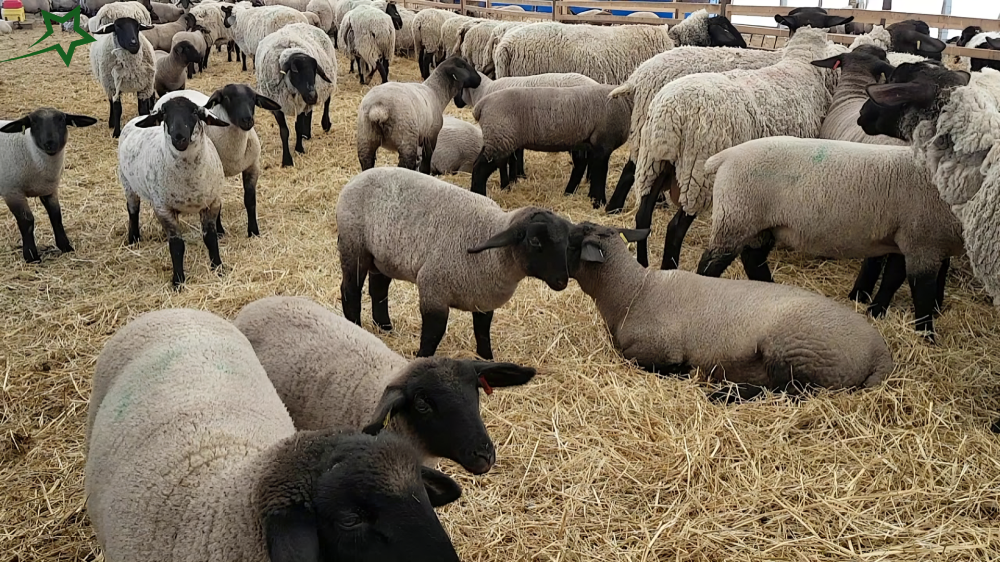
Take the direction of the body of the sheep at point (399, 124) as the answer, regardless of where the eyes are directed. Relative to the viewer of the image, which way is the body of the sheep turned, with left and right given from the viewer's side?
facing away from the viewer and to the right of the viewer

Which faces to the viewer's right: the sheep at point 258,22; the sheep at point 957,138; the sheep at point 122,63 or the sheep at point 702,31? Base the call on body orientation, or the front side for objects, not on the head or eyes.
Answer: the sheep at point 702,31

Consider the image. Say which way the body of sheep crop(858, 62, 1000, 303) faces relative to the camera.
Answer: to the viewer's left

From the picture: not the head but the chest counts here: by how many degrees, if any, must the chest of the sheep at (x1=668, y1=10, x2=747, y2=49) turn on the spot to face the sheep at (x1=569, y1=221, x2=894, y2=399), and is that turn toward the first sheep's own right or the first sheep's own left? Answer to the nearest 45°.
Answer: approximately 90° to the first sheep's own right

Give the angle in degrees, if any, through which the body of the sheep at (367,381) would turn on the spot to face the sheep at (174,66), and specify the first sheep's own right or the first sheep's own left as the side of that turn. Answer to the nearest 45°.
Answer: approximately 135° to the first sheep's own left

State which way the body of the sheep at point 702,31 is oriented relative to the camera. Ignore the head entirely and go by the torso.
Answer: to the viewer's right

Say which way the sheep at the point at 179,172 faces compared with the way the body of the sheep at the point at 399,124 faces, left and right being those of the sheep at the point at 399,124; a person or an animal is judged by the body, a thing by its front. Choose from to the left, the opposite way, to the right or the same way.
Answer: to the right

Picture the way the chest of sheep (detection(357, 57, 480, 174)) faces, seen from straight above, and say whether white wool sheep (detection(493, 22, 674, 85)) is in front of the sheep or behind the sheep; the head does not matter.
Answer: in front
